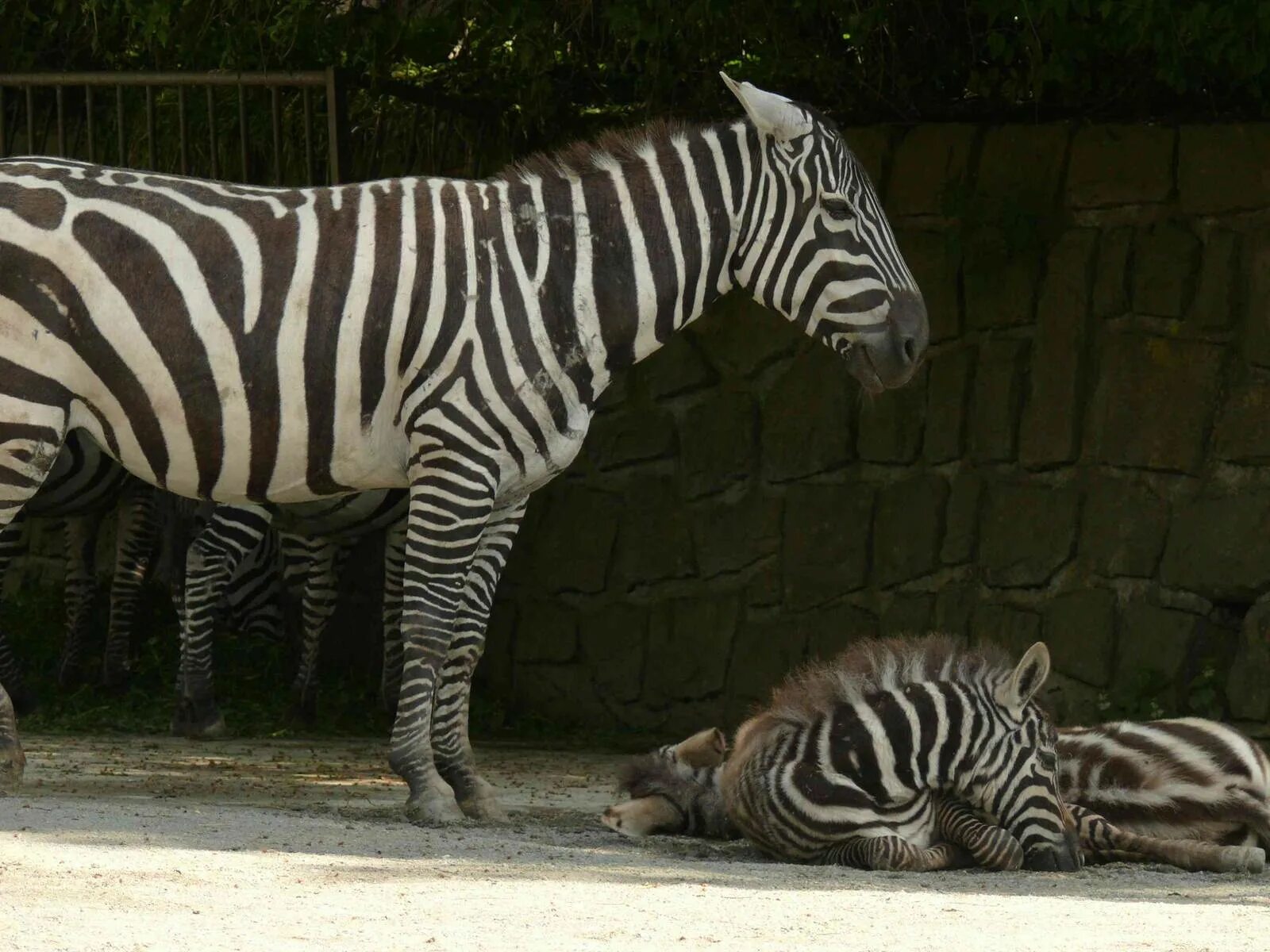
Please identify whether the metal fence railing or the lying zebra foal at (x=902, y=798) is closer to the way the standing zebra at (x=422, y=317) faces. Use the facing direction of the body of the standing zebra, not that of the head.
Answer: the lying zebra foal

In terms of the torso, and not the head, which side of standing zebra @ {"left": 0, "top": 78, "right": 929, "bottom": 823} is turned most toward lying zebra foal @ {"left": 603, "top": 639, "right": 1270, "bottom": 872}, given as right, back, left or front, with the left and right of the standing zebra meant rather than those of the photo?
front

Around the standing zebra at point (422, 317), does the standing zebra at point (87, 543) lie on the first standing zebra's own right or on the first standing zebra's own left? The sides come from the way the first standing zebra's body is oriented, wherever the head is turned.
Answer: on the first standing zebra's own left

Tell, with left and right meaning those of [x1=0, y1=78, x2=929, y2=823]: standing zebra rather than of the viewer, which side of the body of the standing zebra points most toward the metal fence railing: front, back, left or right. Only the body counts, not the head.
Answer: left

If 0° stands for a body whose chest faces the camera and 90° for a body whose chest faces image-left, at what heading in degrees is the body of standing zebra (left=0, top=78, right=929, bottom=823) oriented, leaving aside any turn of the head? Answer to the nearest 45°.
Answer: approximately 270°

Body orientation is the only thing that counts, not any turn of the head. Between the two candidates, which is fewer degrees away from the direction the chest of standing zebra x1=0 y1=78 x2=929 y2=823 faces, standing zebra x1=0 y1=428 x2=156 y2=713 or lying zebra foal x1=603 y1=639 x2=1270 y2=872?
the lying zebra foal
